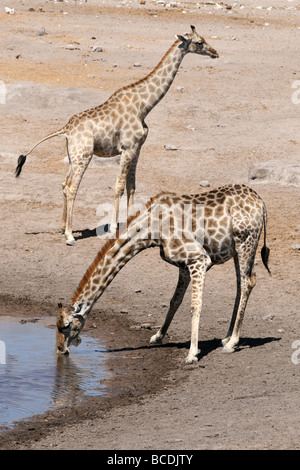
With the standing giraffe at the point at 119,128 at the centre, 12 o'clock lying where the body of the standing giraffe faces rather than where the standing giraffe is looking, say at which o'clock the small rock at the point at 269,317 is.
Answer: The small rock is roughly at 2 o'clock from the standing giraffe.

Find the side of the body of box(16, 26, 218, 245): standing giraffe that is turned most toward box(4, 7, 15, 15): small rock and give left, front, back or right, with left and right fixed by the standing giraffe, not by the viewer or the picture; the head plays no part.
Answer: left

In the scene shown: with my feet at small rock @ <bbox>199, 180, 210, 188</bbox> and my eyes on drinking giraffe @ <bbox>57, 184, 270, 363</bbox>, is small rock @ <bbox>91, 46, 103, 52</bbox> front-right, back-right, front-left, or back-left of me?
back-right

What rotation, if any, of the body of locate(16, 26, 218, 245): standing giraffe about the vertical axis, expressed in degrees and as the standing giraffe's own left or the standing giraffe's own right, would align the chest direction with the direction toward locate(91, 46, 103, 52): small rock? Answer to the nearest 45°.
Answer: approximately 90° to the standing giraffe's own left

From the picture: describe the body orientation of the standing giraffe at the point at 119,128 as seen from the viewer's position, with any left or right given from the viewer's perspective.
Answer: facing to the right of the viewer

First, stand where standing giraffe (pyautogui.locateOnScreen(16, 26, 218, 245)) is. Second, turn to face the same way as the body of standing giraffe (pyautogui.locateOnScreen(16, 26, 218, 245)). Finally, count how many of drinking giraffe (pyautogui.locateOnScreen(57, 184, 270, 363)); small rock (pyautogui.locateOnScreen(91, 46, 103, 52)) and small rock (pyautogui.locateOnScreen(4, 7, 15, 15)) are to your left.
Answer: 2

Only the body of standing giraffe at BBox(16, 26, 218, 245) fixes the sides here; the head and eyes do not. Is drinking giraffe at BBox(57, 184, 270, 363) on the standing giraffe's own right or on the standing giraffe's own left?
on the standing giraffe's own right

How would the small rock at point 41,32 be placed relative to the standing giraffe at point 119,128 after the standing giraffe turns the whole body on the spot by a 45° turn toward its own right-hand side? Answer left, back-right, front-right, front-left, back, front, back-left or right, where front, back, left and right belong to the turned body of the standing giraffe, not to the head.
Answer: back-left

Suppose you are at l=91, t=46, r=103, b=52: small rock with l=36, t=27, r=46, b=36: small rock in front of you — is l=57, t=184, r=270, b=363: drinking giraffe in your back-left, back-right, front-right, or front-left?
back-left
